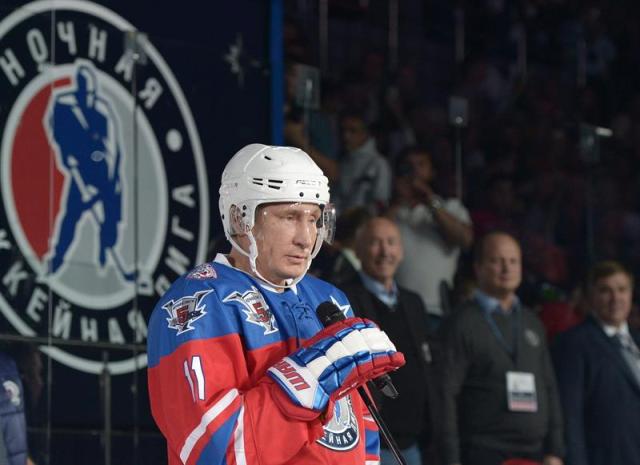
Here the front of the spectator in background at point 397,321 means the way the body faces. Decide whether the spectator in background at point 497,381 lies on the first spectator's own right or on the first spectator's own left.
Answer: on the first spectator's own left

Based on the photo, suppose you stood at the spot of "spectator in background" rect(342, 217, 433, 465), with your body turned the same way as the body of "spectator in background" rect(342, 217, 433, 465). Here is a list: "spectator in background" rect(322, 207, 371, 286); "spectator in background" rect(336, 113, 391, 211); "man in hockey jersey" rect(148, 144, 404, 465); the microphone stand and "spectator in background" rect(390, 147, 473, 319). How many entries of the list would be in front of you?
2

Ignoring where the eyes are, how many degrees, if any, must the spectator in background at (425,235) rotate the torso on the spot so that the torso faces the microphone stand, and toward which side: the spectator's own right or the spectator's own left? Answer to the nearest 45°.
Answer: approximately 45° to the spectator's own left

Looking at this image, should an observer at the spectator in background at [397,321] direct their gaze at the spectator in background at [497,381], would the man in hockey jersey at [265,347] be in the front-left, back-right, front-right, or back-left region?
back-right
